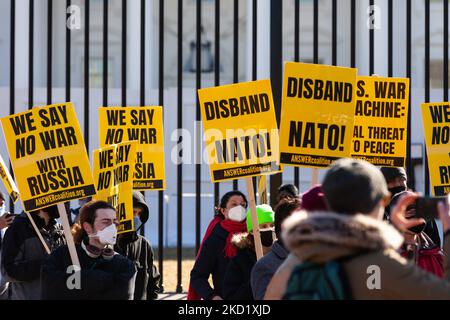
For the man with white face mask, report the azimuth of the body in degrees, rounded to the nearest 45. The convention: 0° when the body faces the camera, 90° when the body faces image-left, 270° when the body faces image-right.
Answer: approximately 315°

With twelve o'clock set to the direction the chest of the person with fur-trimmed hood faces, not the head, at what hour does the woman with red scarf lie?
The woman with red scarf is roughly at 10 o'clock from the person with fur-trimmed hood.

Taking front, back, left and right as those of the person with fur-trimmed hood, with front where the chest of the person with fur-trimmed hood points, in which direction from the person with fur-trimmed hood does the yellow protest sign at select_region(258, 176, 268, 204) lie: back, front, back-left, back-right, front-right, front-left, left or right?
front-left

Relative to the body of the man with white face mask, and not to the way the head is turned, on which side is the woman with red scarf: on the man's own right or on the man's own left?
on the man's own left

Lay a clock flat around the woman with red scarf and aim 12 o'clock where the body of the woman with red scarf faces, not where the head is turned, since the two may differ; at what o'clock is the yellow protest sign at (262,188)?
The yellow protest sign is roughly at 8 o'clock from the woman with red scarf.

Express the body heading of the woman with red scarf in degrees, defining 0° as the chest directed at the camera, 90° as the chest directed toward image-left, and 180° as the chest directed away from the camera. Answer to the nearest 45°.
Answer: approximately 315°

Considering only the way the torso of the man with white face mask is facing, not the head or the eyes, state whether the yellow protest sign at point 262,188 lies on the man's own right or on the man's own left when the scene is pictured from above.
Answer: on the man's own left

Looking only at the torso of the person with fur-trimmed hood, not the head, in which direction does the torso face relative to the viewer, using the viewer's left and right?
facing away from the viewer and to the right of the viewer
